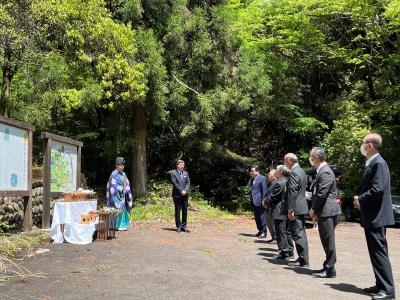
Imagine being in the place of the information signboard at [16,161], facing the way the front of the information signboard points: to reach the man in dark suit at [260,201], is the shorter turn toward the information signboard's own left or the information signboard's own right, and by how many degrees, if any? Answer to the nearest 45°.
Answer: approximately 45° to the information signboard's own left

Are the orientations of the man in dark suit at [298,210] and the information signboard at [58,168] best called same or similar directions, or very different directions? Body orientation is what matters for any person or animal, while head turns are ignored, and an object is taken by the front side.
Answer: very different directions

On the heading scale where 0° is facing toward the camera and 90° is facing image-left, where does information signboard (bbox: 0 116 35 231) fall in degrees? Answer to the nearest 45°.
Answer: approximately 315°

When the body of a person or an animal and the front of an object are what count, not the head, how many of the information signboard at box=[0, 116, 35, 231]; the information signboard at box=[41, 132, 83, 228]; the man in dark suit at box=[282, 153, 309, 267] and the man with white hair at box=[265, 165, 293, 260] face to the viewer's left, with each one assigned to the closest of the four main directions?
2

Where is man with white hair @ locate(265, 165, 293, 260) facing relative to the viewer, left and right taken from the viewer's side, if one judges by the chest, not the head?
facing to the left of the viewer

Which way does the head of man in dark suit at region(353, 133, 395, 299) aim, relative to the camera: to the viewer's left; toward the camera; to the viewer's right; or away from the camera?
to the viewer's left
